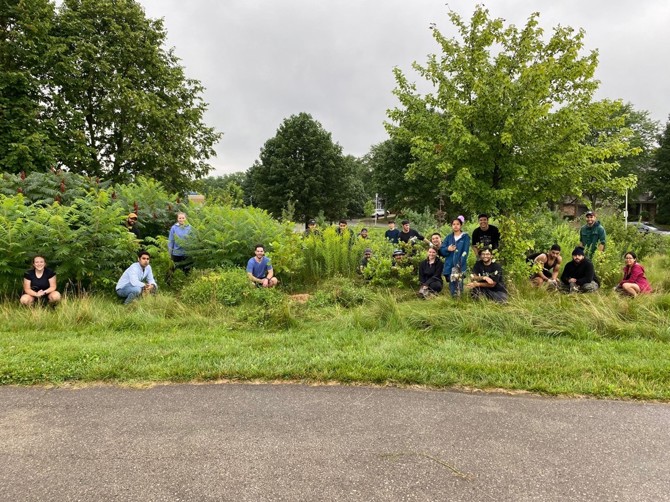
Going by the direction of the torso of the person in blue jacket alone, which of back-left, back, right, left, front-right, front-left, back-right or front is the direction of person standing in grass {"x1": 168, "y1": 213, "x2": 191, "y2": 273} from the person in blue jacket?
right

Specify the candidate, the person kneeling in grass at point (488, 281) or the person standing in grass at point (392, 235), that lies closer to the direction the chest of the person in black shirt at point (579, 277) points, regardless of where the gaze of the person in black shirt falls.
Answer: the person kneeling in grass

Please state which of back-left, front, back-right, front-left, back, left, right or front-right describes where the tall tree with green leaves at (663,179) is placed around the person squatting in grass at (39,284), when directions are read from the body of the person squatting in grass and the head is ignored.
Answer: left

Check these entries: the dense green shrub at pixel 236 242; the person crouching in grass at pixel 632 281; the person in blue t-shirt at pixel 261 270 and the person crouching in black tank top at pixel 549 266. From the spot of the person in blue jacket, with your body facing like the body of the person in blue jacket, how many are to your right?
2

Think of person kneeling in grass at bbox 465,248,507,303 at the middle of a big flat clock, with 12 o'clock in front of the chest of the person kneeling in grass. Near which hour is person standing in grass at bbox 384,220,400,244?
The person standing in grass is roughly at 5 o'clock from the person kneeling in grass.

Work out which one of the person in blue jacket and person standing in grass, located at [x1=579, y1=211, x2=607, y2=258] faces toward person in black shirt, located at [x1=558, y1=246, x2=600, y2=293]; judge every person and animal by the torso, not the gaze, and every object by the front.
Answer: the person standing in grass

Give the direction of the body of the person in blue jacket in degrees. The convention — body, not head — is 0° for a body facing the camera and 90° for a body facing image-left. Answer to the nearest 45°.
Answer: approximately 0°

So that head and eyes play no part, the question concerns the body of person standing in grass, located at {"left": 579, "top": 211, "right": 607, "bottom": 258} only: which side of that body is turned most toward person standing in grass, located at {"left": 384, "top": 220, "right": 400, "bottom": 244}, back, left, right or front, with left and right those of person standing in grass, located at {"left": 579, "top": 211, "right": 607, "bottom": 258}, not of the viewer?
right
